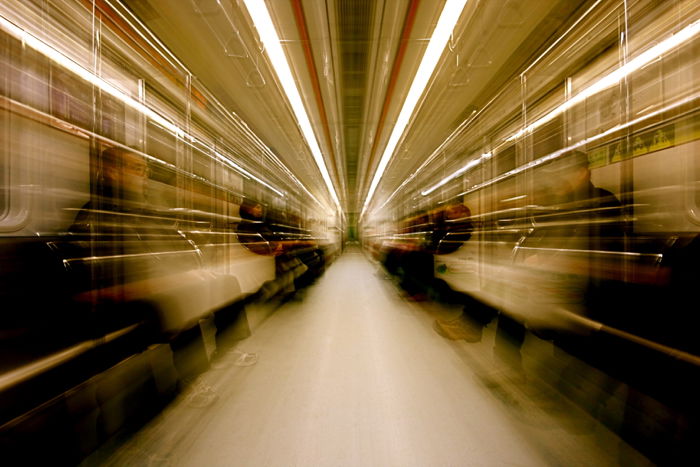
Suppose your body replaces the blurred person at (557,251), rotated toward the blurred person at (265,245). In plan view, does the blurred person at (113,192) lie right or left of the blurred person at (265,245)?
left

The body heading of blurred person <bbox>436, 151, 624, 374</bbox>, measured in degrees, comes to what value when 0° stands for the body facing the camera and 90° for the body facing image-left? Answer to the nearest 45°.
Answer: approximately 90°

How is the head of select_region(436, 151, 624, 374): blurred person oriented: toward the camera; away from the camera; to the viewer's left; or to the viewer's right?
to the viewer's left

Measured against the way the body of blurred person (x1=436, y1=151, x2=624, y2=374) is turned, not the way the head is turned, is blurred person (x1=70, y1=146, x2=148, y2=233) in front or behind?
in front

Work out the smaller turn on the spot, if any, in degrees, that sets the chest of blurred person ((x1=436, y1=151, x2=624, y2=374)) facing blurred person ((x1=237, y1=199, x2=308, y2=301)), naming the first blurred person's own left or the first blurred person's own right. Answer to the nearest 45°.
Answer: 0° — they already face them

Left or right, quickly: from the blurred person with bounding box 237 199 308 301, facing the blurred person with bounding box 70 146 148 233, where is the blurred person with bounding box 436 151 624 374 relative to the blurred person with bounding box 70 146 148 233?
left
